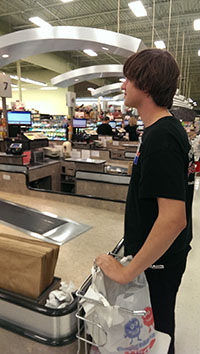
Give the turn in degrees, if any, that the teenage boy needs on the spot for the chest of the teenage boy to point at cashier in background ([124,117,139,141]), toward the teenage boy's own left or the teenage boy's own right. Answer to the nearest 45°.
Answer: approximately 90° to the teenage boy's own right

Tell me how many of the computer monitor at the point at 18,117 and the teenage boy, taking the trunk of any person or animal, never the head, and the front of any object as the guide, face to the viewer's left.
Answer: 1

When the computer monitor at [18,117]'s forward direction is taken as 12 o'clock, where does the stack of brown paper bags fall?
The stack of brown paper bags is roughly at 12 o'clock from the computer monitor.

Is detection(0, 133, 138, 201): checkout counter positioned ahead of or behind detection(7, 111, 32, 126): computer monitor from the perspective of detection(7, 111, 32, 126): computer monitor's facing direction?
ahead

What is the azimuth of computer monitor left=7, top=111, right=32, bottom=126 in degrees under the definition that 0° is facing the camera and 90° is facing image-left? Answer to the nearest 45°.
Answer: approximately 0°

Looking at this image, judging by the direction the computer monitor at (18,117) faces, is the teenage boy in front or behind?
in front

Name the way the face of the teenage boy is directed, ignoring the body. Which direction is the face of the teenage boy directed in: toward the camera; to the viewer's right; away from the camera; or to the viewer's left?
to the viewer's left

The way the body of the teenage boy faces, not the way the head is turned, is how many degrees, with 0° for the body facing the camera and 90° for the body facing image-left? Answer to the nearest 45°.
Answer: approximately 90°
